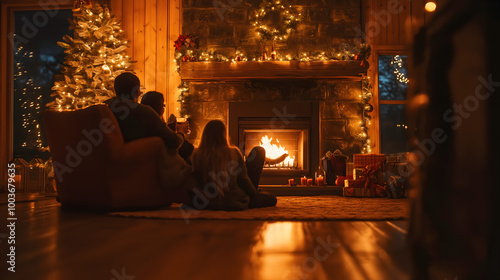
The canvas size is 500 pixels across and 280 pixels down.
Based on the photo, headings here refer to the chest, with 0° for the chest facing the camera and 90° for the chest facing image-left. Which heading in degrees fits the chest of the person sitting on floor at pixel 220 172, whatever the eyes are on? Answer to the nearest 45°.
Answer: approximately 225°

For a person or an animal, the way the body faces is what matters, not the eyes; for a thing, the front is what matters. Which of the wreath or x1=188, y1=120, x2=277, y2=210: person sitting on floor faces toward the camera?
the wreath

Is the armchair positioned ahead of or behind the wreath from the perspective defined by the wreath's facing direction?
ahead

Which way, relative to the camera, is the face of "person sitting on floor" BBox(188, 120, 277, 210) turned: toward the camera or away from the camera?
away from the camera

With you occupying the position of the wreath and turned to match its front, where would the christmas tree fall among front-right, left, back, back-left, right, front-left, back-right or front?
right

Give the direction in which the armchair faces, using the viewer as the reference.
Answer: facing away from the viewer and to the right of the viewer

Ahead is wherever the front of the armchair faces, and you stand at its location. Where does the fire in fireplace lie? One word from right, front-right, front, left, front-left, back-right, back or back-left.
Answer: front

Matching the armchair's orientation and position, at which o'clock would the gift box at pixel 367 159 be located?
The gift box is roughly at 1 o'clock from the armchair.

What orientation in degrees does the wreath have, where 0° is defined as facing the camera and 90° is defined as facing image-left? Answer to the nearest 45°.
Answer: approximately 0°

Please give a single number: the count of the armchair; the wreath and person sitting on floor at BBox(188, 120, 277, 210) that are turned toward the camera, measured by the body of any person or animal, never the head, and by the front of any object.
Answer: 1

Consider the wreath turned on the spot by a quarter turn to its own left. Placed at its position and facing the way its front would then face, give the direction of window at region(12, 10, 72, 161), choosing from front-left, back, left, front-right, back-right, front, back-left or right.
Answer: back

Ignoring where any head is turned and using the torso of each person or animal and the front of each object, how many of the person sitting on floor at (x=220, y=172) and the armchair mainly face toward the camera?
0

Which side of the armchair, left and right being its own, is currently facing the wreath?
front

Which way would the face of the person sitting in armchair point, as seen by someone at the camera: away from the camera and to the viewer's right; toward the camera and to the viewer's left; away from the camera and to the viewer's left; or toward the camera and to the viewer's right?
away from the camera and to the viewer's right

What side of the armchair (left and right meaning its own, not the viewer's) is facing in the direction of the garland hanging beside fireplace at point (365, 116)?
front

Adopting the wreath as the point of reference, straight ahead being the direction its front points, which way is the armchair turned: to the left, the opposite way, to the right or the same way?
the opposite way

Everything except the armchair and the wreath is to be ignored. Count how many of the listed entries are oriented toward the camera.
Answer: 1
